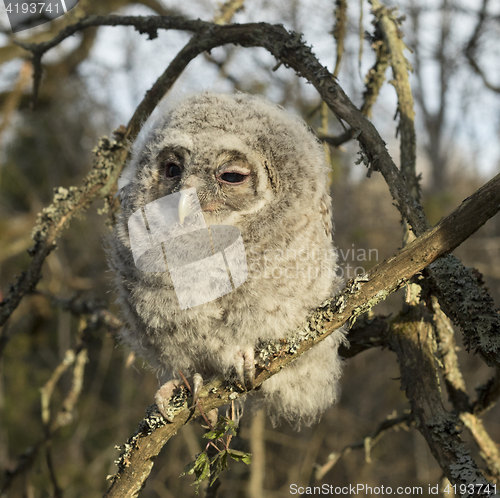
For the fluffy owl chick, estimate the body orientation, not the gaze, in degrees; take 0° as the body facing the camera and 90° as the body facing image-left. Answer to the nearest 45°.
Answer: approximately 45°
